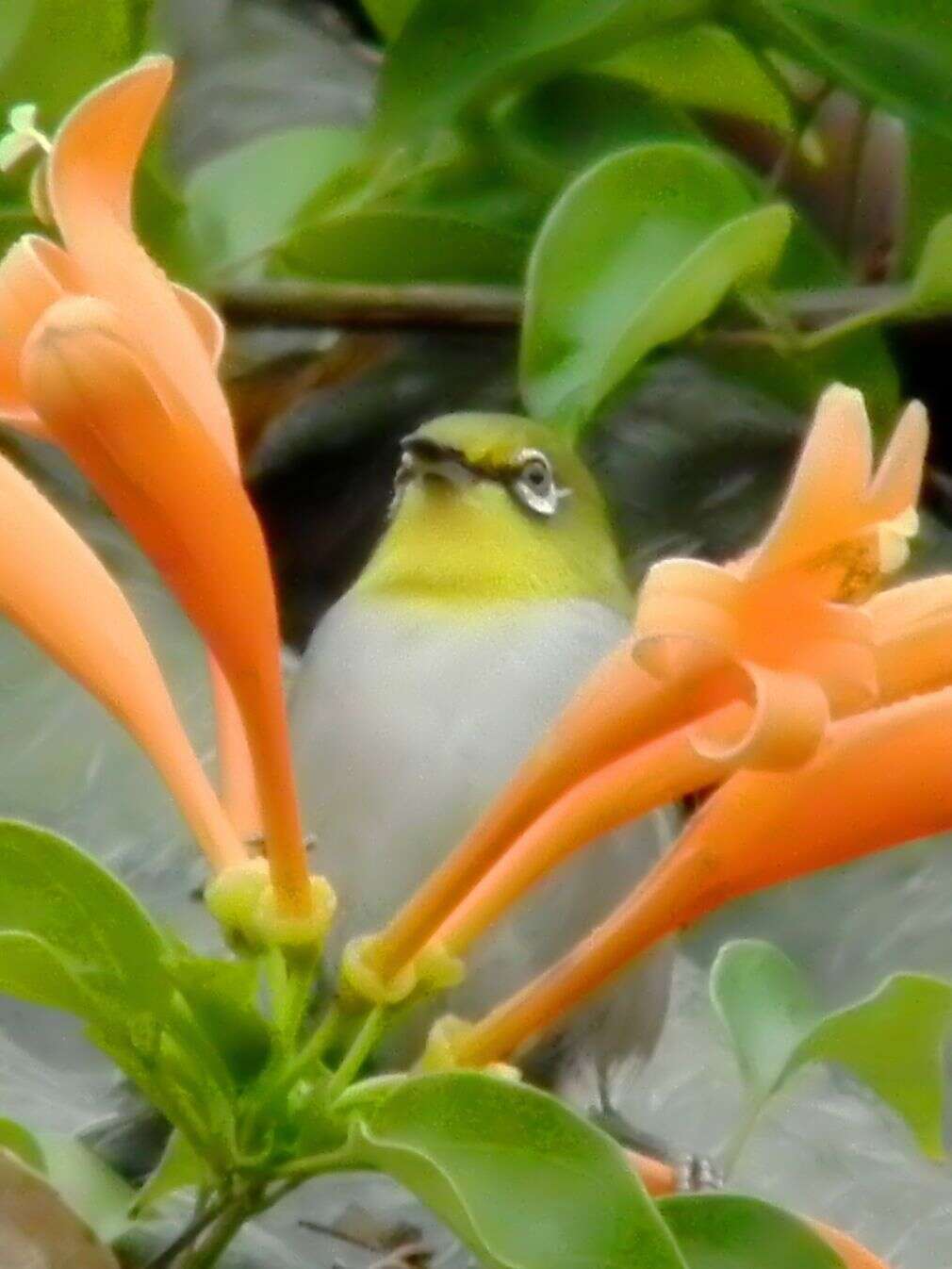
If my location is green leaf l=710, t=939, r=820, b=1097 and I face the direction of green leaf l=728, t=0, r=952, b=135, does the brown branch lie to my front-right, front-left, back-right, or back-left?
front-left

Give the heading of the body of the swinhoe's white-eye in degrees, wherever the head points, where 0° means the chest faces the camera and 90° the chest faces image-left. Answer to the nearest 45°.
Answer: approximately 45°
